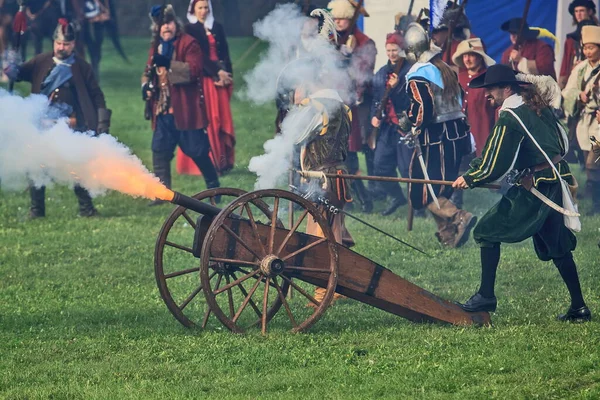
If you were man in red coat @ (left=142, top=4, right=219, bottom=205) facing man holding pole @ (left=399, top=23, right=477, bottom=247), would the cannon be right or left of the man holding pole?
right

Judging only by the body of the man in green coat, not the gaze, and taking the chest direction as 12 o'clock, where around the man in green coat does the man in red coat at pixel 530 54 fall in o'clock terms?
The man in red coat is roughly at 3 o'clock from the man in green coat.

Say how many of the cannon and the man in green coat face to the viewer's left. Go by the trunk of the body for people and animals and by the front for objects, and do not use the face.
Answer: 2

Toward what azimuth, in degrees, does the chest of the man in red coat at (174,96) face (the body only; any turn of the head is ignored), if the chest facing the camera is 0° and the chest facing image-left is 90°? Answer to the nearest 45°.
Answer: approximately 45°

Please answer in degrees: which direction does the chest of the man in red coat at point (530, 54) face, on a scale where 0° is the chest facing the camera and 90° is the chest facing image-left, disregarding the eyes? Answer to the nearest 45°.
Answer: approximately 45°

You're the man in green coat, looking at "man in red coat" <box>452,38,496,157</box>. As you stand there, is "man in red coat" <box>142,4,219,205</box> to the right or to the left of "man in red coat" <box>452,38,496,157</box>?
left

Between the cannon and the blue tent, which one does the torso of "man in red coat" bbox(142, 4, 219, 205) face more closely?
the cannon

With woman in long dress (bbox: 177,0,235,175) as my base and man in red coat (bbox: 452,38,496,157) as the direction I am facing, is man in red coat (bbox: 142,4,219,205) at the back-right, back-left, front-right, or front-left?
back-right

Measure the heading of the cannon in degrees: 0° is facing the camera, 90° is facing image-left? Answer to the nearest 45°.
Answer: approximately 90°

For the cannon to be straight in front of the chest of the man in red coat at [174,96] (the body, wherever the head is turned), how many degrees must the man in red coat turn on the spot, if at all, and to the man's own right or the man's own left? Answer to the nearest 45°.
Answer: approximately 45° to the man's own left

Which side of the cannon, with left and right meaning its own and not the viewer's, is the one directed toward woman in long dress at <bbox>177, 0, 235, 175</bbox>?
right

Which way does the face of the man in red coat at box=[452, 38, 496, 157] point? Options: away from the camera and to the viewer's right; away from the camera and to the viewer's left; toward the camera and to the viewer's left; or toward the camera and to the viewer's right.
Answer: toward the camera and to the viewer's left
